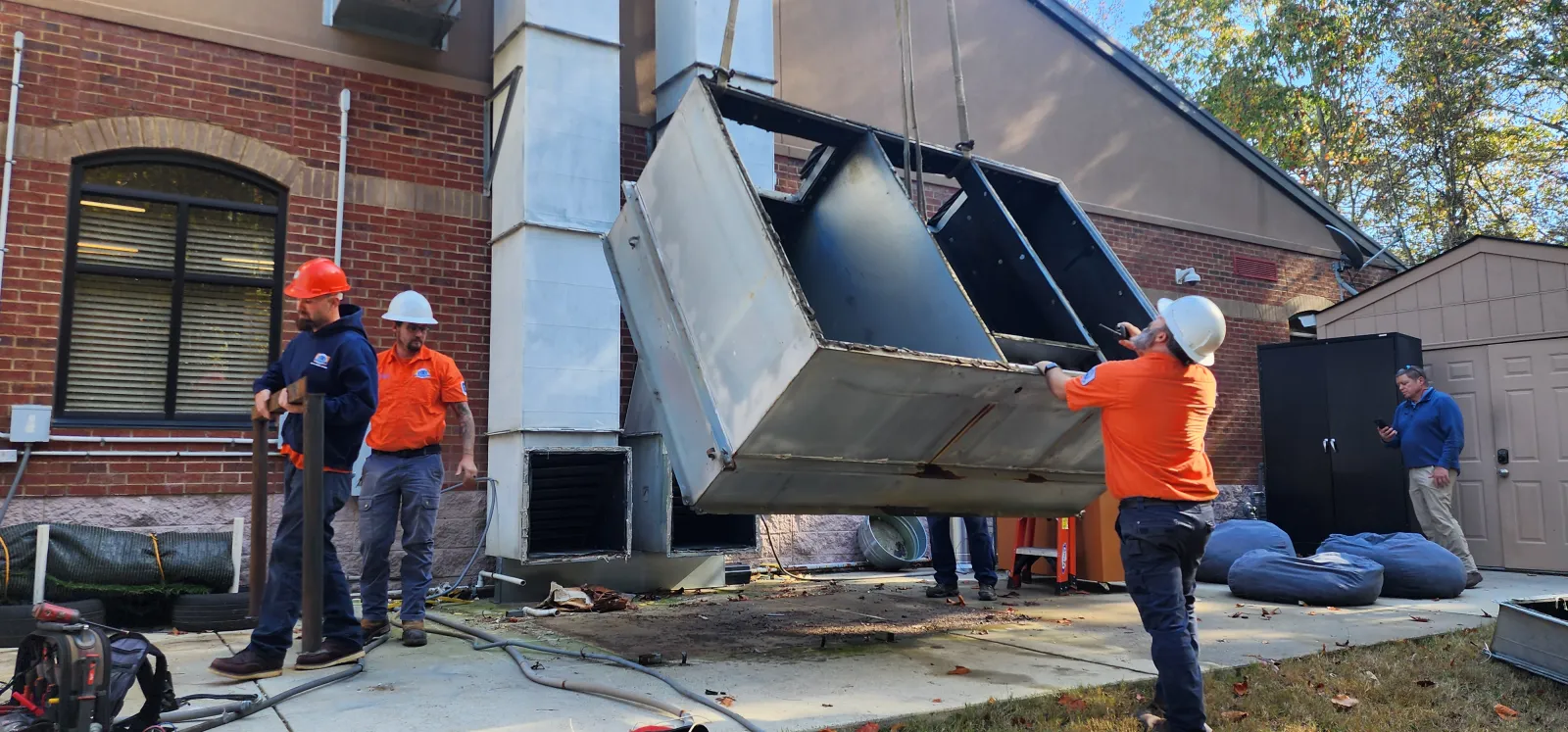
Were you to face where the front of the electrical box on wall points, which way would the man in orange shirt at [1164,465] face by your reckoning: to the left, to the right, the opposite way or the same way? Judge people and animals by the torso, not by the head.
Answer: the opposite way

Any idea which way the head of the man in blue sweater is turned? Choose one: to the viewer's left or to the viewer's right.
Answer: to the viewer's left

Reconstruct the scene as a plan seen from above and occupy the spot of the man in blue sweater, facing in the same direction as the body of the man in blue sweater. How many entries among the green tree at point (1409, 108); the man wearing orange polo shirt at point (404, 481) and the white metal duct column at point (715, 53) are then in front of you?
2

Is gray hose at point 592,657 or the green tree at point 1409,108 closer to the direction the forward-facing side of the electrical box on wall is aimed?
the gray hose

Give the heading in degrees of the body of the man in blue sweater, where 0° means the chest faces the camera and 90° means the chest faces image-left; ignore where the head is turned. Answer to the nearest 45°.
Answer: approximately 45°

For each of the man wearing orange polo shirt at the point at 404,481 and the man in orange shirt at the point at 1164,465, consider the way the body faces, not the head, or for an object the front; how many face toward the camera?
1

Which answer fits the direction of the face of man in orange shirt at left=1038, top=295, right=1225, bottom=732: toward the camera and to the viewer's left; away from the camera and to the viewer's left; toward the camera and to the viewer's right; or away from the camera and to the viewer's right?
away from the camera and to the viewer's left

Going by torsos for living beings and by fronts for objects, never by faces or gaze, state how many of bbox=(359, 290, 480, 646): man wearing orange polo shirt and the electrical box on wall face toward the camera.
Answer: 2

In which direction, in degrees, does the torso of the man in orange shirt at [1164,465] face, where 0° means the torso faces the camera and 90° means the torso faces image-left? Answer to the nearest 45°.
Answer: approximately 135°

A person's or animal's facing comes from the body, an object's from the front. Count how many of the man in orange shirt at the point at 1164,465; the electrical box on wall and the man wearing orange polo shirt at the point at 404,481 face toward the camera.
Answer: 2
